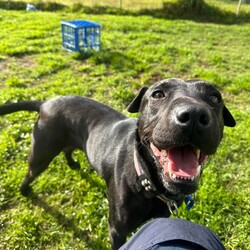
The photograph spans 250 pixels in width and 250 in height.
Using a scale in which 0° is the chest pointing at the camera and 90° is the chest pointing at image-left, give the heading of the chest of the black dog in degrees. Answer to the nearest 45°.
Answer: approximately 315°

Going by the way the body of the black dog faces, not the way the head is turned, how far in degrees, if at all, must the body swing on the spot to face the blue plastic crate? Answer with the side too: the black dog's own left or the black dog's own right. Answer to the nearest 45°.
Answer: approximately 135° to the black dog's own left
